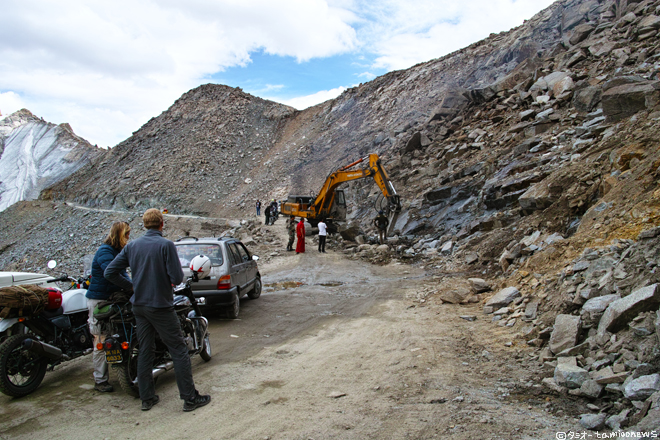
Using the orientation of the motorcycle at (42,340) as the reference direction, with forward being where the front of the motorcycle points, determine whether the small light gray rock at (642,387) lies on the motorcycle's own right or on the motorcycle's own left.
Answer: on the motorcycle's own right

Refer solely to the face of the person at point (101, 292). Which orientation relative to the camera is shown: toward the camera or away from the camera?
away from the camera

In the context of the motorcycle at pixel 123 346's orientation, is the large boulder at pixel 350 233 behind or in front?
in front

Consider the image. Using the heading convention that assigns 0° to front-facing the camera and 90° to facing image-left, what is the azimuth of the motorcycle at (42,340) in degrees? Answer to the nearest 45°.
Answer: approximately 225°

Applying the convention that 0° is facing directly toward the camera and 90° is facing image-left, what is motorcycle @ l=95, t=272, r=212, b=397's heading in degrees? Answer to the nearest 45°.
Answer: approximately 225°

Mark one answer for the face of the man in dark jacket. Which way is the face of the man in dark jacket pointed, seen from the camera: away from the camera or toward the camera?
away from the camera
